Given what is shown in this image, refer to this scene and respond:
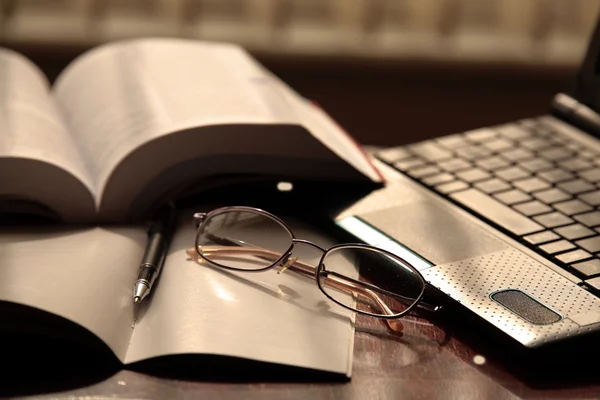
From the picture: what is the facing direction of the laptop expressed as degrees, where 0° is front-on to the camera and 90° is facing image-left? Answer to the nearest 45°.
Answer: approximately 45°
